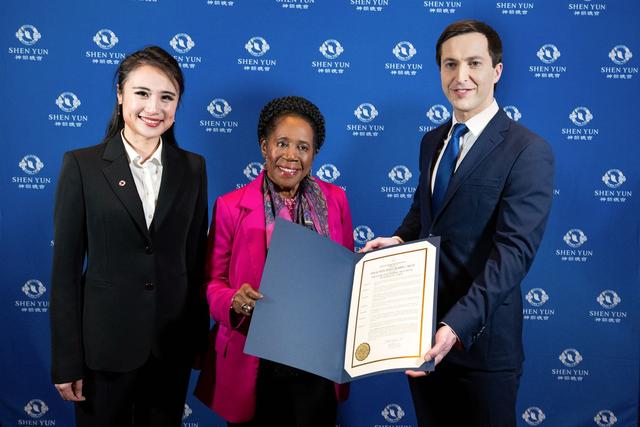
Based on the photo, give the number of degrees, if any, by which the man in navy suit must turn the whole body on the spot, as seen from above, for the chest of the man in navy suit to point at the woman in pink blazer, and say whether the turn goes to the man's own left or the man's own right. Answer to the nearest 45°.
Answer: approximately 45° to the man's own right

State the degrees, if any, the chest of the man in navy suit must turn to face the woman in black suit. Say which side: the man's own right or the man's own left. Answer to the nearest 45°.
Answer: approximately 45° to the man's own right

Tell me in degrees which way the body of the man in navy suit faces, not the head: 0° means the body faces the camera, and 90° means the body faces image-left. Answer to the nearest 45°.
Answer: approximately 45°
